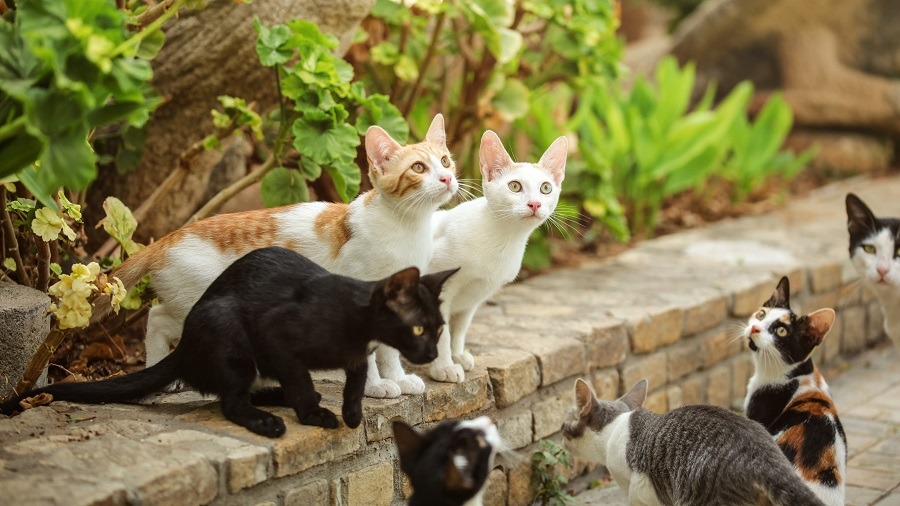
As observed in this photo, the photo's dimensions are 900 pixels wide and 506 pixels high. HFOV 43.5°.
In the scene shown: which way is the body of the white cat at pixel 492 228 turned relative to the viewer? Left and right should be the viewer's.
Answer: facing the viewer and to the right of the viewer

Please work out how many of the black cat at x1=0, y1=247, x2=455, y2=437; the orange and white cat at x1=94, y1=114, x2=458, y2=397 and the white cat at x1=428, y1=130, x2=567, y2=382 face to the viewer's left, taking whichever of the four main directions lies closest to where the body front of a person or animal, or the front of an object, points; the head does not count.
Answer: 0

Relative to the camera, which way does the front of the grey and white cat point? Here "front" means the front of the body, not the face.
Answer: to the viewer's left

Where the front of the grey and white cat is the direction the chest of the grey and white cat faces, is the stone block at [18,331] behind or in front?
in front

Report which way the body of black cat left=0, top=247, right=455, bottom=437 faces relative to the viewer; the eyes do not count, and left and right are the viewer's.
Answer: facing to the right of the viewer

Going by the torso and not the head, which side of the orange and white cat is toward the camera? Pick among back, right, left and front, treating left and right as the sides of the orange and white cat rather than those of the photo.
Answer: right

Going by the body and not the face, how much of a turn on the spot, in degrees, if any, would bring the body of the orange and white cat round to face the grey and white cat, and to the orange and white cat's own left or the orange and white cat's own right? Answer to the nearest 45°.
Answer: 0° — it already faces it

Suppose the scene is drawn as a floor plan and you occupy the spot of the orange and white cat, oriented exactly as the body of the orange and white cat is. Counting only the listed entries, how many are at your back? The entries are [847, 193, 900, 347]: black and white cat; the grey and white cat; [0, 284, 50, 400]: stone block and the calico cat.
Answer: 1

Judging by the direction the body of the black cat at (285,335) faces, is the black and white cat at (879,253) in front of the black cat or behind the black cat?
in front

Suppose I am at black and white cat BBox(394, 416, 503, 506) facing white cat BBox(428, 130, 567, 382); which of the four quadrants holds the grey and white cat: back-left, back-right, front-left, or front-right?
front-right

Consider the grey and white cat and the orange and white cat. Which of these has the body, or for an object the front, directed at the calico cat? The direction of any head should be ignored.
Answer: the orange and white cat

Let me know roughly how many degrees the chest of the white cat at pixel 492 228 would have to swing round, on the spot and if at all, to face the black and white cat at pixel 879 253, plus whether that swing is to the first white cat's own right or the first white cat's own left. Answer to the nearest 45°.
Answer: approximately 90° to the first white cat's own left

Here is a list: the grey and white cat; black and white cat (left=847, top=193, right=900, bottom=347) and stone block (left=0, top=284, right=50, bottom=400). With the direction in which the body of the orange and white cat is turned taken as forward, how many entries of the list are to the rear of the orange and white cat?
1
